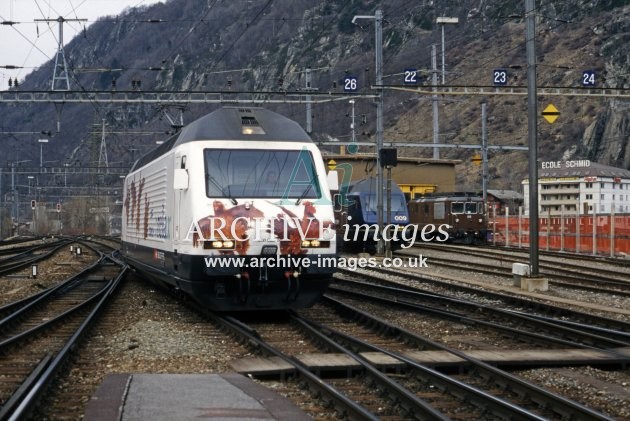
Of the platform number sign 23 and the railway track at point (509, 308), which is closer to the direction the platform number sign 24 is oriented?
the railway track

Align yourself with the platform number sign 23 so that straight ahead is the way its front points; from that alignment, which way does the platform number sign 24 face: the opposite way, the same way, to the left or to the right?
the same way

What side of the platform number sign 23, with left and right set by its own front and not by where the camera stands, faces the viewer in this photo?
front

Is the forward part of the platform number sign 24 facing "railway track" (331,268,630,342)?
yes

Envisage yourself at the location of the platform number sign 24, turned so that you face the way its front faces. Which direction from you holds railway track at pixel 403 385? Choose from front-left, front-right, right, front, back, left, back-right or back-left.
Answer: front

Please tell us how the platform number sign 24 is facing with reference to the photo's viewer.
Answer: facing the viewer

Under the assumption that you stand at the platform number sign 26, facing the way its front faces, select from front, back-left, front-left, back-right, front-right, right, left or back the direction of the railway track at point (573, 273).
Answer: front-left

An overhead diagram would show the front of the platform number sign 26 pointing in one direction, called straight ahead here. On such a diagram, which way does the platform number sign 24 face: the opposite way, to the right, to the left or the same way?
the same way

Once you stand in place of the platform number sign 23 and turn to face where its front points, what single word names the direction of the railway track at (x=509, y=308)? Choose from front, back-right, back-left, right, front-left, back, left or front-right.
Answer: front

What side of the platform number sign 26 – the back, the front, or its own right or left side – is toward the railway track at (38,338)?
front

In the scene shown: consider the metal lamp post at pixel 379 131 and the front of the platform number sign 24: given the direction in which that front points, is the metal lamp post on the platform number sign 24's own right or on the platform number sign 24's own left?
on the platform number sign 24's own right

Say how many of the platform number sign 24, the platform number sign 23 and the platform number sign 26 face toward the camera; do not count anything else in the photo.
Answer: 3

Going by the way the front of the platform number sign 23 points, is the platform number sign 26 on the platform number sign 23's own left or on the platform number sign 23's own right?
on the platform number sign 23's own right

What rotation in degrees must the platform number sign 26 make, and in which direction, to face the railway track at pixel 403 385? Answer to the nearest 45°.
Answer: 0° — it already faces it
